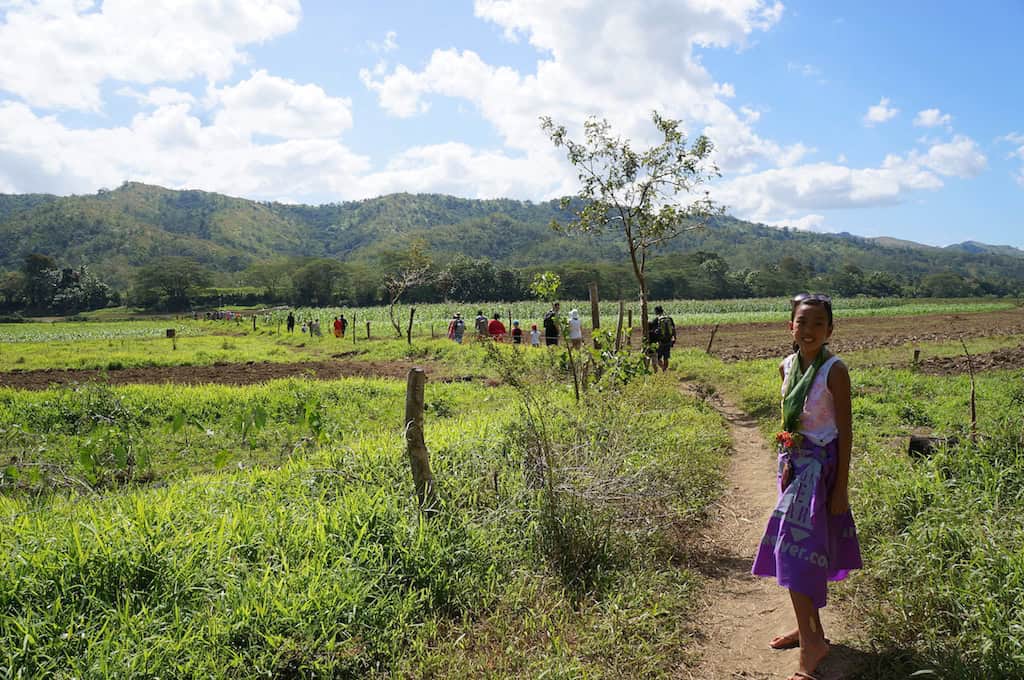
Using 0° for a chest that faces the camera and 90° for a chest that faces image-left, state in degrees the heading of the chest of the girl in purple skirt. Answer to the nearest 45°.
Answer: approximately 45°

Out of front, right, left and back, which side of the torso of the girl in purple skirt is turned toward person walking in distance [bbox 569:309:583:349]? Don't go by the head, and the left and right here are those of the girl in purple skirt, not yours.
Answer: right

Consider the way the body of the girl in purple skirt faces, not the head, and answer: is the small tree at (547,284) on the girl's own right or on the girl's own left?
on the girl's own right

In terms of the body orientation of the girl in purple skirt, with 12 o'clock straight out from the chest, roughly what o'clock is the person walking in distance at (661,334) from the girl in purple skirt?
The person walking in distance is roughly at 4 o'clock from the girl in purple skirt.

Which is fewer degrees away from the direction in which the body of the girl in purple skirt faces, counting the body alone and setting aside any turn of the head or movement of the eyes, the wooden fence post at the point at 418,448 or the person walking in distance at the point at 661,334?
the wooden fence post

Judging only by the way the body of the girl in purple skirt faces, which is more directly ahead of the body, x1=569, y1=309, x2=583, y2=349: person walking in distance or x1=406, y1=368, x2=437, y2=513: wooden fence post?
the wooden fence post
